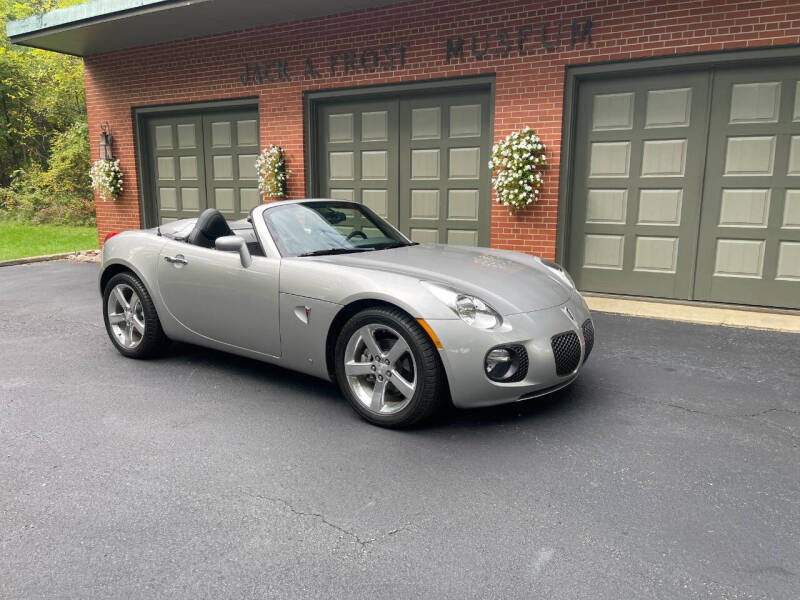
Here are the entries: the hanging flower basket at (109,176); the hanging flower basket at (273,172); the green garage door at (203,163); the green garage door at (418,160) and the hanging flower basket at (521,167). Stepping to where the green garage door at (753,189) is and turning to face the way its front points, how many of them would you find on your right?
5

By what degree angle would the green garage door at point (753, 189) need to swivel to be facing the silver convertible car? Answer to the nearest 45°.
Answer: approximately 45° to its right

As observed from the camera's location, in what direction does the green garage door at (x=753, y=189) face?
facing the viewer

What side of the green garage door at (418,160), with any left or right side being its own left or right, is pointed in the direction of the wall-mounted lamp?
right

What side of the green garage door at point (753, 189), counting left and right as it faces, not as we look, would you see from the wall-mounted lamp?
right

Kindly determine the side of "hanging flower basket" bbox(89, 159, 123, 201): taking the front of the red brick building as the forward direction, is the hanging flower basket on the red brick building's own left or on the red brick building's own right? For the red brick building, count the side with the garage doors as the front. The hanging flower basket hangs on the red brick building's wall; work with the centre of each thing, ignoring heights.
on the red brick building's own right

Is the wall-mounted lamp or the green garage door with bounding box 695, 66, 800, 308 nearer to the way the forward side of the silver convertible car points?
the green garage door

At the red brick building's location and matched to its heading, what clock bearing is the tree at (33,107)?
The tree is roughly at 3 o'clock from the red brick building.

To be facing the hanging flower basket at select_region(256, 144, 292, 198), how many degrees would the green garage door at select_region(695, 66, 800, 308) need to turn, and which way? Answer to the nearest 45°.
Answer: approximately 90° to its right

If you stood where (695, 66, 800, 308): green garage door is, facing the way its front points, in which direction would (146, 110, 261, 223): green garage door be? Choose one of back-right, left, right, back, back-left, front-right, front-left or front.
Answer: right

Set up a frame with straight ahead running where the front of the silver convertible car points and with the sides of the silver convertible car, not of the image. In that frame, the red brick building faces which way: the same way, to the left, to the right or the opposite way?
to the right

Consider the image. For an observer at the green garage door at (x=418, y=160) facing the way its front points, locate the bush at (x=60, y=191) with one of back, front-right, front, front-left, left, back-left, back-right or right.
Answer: right

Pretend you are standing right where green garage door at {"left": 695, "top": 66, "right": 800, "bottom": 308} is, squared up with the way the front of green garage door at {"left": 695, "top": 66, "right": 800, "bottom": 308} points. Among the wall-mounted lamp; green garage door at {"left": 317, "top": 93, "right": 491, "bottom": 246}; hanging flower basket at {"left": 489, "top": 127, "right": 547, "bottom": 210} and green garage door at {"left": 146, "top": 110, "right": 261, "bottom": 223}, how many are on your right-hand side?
4

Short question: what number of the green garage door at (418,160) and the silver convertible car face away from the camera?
0

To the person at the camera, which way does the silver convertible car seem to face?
facing the viewer and to the right of the viewer

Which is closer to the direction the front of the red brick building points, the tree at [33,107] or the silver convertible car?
the silver convertible car

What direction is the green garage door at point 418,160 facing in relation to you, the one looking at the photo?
facing the viewer and to the left of the viewer

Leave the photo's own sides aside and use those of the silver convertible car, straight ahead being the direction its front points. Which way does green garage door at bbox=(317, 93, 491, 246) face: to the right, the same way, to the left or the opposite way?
to the right
